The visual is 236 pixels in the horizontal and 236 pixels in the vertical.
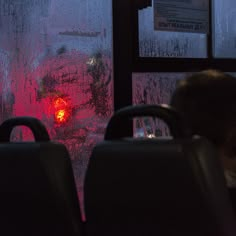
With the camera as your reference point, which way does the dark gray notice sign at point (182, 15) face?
facing the viewer

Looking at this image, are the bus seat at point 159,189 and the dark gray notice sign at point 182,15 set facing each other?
yes

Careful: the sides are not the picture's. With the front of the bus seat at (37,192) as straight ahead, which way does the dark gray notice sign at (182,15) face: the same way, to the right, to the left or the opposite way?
the opposite way

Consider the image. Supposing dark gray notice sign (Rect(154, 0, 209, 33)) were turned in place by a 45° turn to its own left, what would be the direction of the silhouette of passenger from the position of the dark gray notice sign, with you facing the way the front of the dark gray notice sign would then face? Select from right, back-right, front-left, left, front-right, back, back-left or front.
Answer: front-right

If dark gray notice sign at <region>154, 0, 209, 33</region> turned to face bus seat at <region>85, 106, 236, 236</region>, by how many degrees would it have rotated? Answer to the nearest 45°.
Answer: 0° — it already faces it

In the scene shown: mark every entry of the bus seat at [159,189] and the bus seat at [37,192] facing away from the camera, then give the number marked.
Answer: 2

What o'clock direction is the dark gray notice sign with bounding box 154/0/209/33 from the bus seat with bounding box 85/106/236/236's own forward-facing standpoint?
The dark gray notice sign is roughly at 12 o'clock from the bus seat.

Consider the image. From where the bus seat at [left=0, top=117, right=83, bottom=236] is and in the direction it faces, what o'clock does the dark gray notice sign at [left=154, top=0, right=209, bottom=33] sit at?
The dark gray notice sign is roughly at 1 o'clock from the bus seat.

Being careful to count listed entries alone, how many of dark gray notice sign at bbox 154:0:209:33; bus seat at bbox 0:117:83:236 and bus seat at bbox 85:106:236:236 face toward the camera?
1

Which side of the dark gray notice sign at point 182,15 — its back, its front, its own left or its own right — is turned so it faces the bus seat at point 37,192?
front

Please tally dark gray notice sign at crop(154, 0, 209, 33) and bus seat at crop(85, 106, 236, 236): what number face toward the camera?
1

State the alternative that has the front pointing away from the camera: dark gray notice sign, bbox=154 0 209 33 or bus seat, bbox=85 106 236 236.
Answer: the bus seat

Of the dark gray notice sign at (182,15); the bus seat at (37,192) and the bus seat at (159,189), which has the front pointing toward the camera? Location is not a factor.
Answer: the dark gray notice sign

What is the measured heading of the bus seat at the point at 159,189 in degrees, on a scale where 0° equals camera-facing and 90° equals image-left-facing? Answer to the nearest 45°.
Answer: approximately 180°

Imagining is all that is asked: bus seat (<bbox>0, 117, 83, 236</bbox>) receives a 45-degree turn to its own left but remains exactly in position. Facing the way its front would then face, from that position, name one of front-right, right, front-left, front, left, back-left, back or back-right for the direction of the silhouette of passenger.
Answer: back-right

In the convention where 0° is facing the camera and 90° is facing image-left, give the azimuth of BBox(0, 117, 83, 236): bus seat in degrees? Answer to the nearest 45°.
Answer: approximately 180°
